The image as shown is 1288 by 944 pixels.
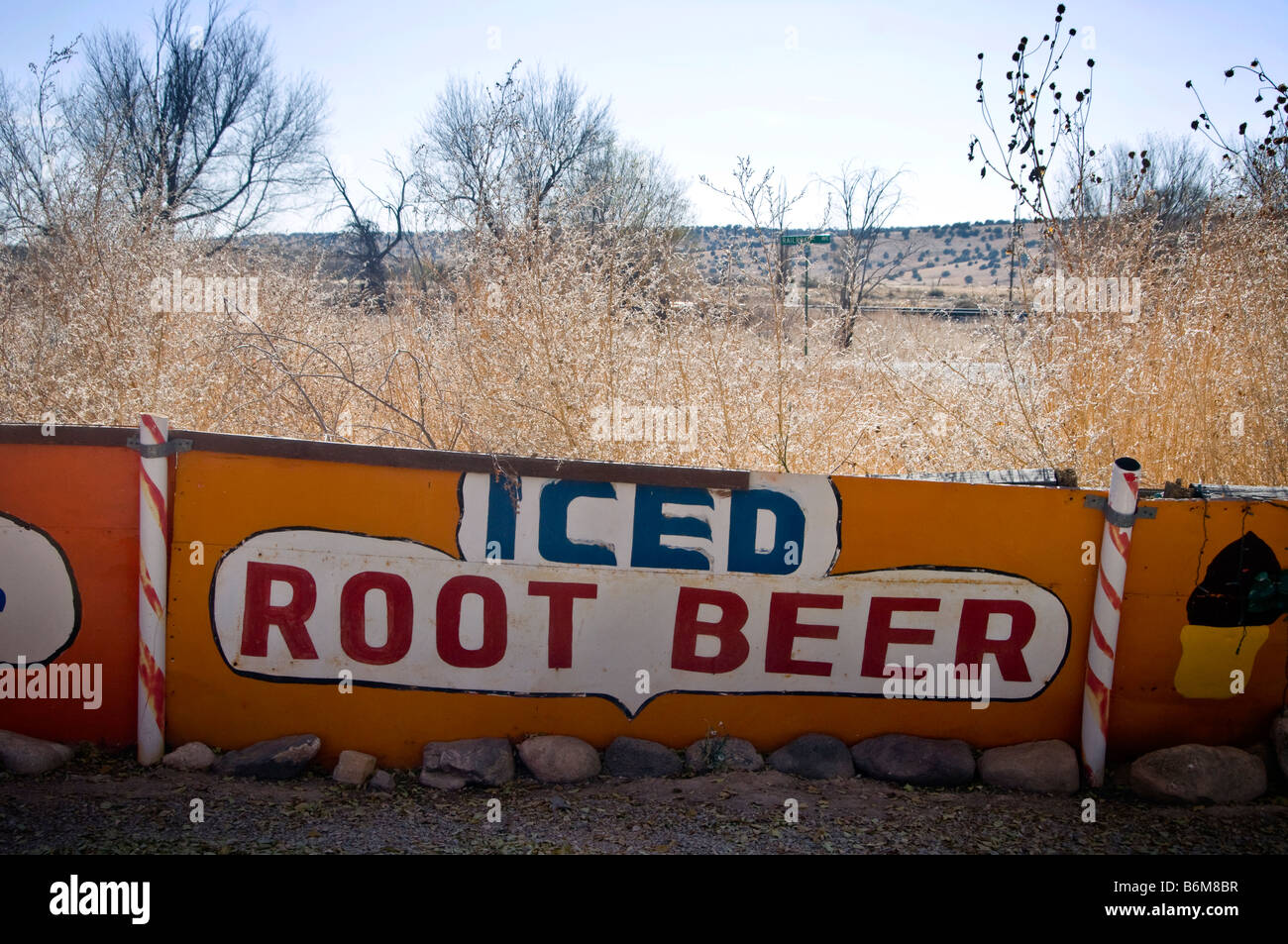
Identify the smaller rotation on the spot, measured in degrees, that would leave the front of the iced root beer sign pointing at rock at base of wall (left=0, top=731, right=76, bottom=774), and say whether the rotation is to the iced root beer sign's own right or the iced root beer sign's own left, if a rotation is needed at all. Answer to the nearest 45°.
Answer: approximately 90° to the iced root beer sign's own right

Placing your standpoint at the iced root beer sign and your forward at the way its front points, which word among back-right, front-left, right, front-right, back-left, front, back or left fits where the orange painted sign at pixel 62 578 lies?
right

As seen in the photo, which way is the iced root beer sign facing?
toward the camera

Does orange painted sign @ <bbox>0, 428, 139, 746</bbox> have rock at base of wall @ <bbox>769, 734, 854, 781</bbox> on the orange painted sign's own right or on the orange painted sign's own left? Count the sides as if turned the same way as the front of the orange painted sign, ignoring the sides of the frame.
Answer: on the orange painted sign's own left

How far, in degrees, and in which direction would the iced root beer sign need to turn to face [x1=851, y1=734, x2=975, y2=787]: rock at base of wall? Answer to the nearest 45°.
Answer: approximately 90° to its left

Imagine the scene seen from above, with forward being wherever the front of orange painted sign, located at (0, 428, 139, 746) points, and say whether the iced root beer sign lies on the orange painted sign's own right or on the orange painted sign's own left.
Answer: on the orange painted sign's own left

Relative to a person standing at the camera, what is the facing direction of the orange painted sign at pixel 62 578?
facing the viewer

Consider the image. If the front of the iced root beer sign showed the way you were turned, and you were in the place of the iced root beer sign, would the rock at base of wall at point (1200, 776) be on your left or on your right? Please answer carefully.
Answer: on your left

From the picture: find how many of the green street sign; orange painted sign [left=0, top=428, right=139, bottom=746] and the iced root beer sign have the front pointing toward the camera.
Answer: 3

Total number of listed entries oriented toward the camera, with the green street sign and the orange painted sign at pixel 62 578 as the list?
2

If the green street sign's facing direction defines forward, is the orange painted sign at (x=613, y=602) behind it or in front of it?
in front

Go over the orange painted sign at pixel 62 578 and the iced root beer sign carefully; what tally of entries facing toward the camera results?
2
